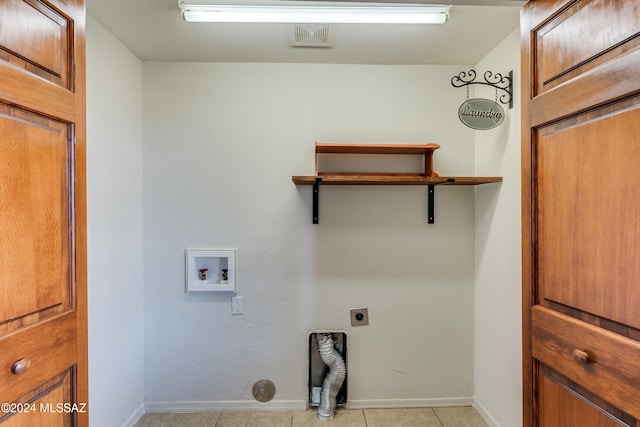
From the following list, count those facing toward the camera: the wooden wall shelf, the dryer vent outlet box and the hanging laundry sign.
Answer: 3

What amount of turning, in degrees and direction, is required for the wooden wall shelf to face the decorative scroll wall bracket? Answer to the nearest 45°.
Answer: approximately 90° to its left

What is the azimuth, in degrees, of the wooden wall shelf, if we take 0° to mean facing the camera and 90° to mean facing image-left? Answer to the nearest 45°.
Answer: approximately 0°

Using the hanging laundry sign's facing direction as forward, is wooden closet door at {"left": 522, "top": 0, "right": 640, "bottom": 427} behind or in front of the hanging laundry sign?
in front

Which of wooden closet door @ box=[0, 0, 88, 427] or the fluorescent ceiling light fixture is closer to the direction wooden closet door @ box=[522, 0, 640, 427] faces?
the wooden closet door @ box=[0, 0, 88, 427]

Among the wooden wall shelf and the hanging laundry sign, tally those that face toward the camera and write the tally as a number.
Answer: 2

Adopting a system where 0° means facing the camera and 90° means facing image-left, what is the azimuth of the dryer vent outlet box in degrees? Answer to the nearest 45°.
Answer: approximately 0°
